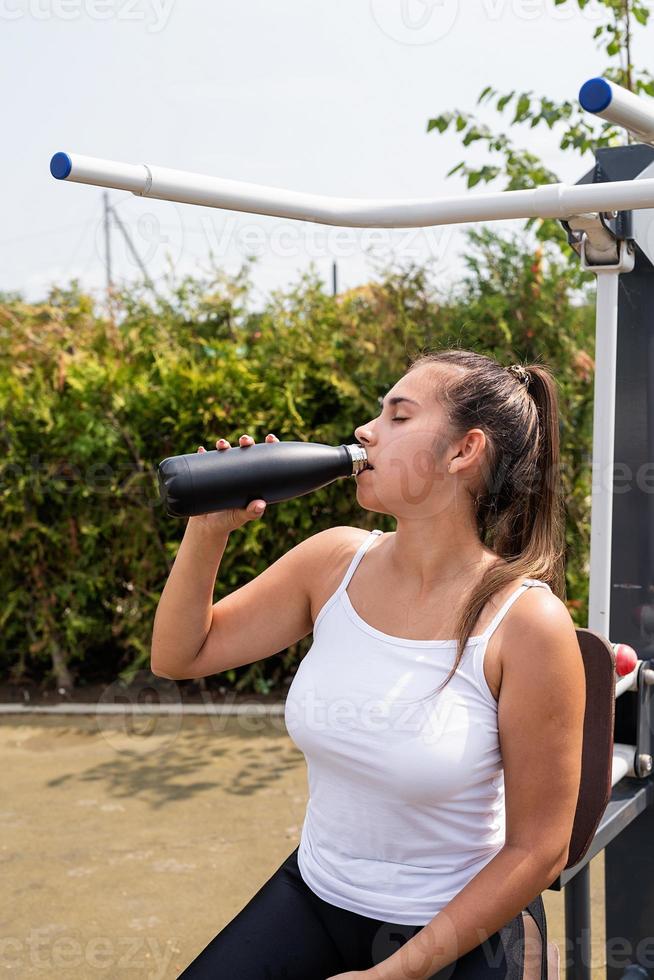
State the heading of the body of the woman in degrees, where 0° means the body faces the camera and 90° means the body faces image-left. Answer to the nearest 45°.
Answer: approximately 45°

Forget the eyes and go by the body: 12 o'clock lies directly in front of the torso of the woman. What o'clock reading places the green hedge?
The green hedge is roughly at 4 o'clock from the woman.

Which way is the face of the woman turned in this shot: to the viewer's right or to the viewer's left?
to the viewer's left
